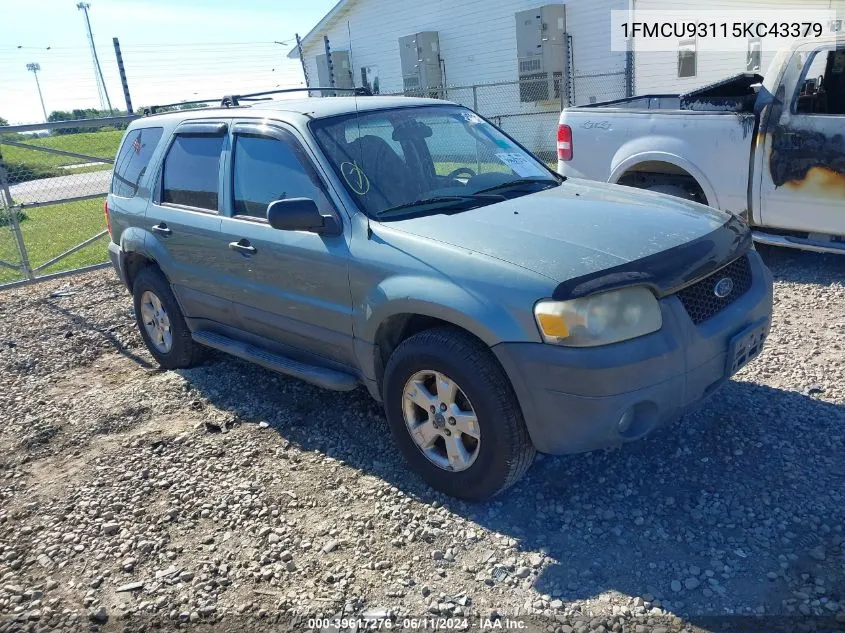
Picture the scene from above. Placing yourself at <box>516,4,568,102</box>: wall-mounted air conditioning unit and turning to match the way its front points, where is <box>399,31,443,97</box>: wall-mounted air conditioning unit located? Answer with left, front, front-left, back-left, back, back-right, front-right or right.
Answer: right

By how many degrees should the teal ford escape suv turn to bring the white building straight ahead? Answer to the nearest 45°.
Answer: approximately 135° to its left

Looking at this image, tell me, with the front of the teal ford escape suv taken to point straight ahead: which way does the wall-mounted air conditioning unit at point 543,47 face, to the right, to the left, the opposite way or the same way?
to the right

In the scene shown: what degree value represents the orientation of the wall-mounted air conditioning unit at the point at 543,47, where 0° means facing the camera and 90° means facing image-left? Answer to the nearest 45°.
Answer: approximately 45°

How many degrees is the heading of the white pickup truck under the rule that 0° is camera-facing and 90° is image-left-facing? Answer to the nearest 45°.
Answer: approximately 270°

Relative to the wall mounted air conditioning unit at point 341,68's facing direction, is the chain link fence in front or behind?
in front

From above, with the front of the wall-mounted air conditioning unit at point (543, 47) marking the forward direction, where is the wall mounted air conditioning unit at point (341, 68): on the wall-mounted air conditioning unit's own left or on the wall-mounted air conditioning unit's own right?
on the wall-mounted air conditioning unit's own right

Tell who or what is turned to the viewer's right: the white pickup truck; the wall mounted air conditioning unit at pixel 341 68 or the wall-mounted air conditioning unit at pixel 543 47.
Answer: the white pickup truck

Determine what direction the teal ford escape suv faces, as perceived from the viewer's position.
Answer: facing the viewer and to the right of the viewer

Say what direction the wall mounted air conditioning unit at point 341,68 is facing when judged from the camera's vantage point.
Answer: facing the viewer and to the left of the viewer

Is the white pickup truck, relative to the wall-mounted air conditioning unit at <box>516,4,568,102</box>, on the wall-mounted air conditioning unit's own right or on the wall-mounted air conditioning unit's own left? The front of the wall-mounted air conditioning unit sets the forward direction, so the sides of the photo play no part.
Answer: on the wall-mounted air conditioning unit's own left

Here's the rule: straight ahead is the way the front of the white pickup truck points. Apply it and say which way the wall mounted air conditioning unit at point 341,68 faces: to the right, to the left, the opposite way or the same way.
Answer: to the right

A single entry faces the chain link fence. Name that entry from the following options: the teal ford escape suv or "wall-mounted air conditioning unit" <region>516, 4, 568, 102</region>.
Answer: the wall-mounted air conditioning unit

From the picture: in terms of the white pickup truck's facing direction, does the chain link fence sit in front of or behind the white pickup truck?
behind

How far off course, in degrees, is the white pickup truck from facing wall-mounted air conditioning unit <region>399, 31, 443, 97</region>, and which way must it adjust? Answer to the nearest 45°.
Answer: approximately 135° to its left

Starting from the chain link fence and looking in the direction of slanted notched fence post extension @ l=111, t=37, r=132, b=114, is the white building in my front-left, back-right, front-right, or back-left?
front-right

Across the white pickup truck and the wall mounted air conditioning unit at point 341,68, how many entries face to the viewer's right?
1
